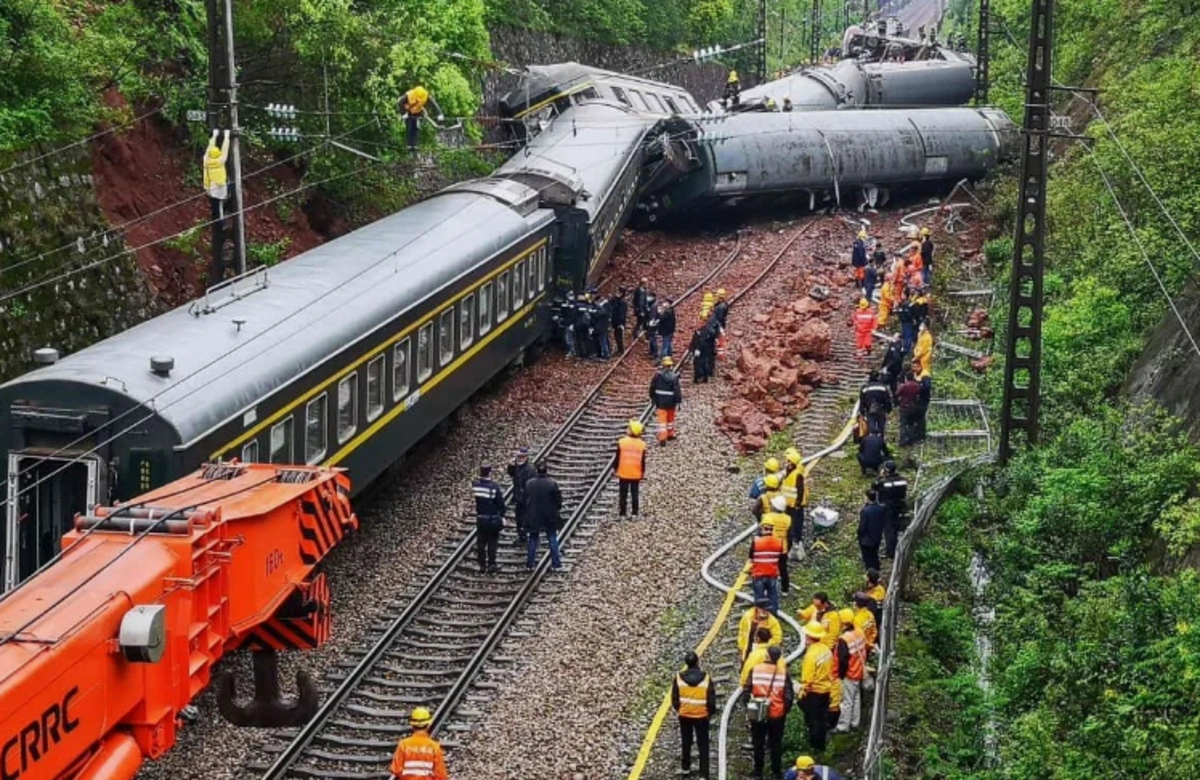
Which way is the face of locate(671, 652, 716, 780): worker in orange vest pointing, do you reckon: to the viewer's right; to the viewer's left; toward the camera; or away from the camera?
away from the camera

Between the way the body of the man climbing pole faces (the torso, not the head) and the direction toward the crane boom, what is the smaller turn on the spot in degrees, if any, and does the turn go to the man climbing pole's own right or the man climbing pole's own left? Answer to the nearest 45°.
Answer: approximately 180°

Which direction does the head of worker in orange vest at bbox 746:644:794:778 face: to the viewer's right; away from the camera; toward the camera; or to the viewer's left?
away from the camera

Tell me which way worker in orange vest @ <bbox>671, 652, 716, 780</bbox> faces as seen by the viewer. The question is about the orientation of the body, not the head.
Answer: away from the camera

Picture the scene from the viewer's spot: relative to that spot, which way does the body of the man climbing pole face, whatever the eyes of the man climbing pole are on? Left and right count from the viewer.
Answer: facing away from the viewer

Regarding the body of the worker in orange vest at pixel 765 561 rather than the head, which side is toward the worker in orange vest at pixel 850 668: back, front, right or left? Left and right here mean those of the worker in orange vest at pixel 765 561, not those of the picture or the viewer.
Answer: back

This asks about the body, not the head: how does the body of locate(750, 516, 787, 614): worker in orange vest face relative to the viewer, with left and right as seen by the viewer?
facing away from the viewer

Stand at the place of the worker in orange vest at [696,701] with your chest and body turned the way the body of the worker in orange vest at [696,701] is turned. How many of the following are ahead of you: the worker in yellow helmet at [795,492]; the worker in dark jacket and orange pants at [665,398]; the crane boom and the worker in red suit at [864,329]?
3

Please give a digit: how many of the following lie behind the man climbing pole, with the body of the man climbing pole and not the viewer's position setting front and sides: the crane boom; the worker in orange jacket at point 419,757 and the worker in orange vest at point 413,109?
2

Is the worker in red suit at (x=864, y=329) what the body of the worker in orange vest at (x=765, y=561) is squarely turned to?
yes

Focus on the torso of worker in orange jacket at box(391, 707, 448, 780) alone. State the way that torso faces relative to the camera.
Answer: away from the camera
